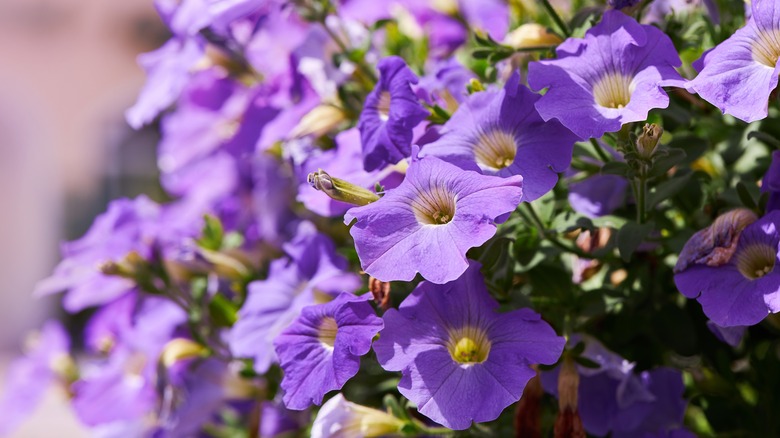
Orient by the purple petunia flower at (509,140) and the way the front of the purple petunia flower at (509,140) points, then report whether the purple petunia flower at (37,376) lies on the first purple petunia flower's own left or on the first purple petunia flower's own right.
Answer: on the first purple petunia flower's own right

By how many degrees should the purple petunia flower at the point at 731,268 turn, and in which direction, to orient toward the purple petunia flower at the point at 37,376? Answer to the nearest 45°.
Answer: approximately 90° to its right
